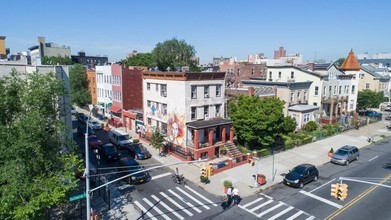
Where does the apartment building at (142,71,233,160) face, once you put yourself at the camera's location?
facing the viewer and to the right of the viewer

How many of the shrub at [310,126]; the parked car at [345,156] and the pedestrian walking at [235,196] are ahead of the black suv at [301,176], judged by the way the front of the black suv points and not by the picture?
1

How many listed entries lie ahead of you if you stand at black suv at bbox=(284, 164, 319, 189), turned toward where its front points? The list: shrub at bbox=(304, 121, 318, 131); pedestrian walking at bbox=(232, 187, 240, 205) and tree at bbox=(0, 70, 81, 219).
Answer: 2

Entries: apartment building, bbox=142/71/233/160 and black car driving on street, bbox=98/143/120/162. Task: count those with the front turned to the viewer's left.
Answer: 0

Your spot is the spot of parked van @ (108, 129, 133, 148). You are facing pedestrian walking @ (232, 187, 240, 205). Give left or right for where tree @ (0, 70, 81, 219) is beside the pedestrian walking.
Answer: right

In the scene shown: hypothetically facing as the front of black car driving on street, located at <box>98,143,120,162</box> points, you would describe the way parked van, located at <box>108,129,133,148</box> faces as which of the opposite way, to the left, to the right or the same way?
the same way

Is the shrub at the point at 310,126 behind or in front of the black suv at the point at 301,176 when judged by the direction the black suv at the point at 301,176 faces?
behind

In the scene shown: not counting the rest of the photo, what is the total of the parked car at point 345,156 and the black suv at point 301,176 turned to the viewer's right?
0

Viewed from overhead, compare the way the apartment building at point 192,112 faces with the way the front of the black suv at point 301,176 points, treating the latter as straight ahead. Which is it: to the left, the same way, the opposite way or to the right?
to the left

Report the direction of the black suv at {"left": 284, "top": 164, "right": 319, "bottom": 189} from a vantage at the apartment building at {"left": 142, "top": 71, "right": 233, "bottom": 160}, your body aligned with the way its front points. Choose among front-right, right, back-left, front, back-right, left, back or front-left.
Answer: front

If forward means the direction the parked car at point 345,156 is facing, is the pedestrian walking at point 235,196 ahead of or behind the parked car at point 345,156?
ahead

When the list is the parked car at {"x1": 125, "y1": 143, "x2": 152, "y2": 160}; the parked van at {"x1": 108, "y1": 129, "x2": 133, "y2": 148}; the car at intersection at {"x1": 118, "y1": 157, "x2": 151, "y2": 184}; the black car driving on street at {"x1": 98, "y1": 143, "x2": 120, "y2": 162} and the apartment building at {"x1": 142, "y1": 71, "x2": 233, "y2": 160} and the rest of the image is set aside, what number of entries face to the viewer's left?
0

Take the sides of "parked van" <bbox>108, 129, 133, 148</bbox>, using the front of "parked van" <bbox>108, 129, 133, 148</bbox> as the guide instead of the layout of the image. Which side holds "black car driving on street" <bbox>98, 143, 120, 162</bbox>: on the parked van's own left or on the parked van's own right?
on the parked van's own right

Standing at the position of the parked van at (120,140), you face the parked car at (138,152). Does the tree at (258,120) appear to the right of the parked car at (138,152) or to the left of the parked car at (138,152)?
left

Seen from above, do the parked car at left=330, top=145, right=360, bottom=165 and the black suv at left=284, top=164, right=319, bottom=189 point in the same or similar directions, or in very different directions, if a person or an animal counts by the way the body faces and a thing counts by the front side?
same or similar directions

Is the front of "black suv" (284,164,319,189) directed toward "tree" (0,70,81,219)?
yes

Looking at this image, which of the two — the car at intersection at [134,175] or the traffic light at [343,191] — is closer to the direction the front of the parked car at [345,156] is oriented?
the car at intersection

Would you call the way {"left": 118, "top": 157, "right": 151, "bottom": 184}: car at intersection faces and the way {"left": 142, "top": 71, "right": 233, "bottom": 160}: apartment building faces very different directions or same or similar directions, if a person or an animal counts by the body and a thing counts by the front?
same or similar directions

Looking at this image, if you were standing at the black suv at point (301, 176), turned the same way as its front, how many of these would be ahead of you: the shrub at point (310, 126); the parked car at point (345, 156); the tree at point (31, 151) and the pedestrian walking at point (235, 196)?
2

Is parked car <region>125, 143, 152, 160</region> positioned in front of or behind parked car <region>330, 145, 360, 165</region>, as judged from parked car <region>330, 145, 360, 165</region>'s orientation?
in front
